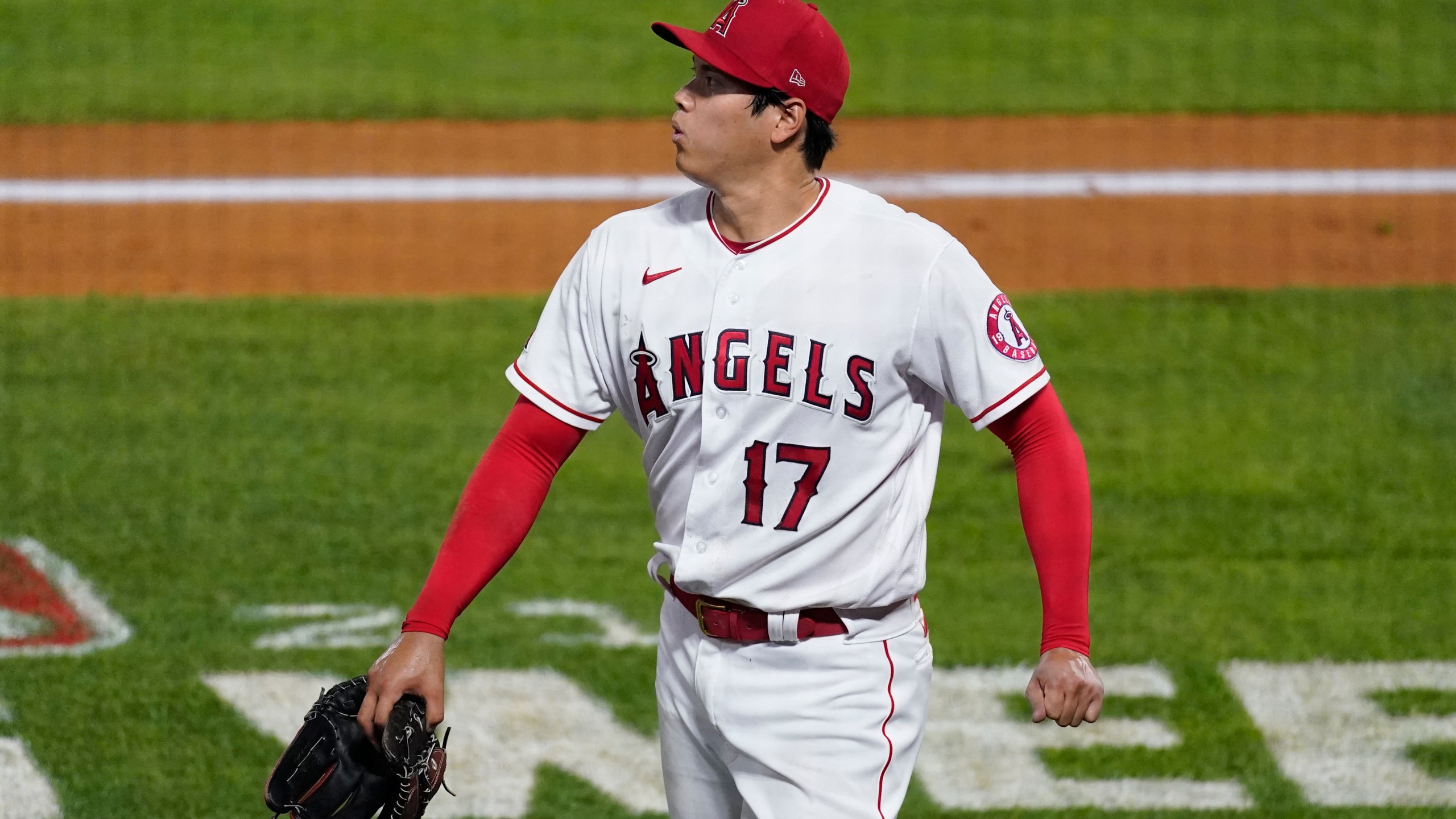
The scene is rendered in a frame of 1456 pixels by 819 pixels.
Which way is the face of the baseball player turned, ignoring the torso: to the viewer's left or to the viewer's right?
to the viewer's left

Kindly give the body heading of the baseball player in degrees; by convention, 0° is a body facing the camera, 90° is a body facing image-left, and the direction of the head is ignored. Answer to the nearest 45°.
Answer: approximately 45°
